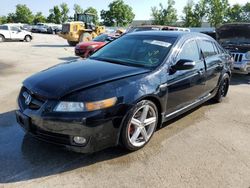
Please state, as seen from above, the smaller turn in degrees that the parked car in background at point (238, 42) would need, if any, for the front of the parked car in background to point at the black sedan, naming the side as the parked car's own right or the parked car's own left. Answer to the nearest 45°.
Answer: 0° — it already faces it

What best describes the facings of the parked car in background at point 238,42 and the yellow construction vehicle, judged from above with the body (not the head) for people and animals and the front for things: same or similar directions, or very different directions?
very different directions

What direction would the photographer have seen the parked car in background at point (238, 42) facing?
facing the viewer

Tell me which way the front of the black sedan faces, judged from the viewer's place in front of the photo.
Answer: facing the viewer and to the left of the viewer

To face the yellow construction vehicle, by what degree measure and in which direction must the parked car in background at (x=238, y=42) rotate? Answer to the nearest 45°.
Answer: approximately 135° to its right

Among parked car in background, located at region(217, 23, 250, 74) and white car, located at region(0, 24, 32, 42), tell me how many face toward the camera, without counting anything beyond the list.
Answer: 1

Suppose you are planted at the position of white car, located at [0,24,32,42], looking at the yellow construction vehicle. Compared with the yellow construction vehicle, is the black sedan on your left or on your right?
right

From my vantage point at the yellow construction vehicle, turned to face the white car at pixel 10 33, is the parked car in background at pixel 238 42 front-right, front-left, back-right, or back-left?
back-left

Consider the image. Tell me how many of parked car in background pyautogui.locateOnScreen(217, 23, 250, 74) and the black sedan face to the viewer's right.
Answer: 0
